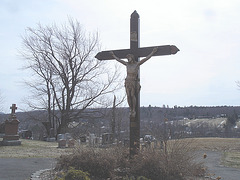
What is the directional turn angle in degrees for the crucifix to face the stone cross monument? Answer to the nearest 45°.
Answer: approximately 90° to its right

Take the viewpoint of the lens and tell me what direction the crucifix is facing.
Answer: facing the viewer and to the left of the viewer
